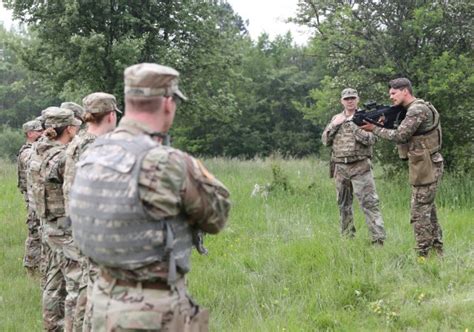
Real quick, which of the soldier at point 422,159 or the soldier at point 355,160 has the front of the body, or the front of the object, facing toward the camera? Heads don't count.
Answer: the soldier at point 355,160

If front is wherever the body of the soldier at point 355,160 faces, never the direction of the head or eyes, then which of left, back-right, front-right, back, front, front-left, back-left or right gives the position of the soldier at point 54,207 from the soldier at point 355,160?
front-right

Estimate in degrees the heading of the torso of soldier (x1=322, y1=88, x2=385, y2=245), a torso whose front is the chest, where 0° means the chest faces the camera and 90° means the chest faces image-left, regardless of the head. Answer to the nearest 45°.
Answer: approximately 0°

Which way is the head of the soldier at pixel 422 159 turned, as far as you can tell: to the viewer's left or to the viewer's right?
to the viewer's left

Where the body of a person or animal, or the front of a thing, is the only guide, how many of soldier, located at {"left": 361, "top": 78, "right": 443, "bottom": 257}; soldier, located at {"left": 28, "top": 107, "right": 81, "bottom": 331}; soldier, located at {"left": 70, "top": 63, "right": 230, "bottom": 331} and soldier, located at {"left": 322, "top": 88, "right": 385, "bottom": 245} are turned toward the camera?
1

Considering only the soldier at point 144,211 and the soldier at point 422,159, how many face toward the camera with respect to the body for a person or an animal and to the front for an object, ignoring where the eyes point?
0

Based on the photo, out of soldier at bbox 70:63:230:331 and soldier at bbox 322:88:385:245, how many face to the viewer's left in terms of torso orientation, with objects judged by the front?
0

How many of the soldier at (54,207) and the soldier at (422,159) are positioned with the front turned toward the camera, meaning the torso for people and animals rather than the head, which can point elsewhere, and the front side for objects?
0

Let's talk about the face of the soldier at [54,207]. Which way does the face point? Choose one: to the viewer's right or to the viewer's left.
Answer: to the viewer's right

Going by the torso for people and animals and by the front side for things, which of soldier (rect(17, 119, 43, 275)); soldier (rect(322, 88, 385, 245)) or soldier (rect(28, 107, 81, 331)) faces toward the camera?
soldier (rect(322, 88, 385, 245))

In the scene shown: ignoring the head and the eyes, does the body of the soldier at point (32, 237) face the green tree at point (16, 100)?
no

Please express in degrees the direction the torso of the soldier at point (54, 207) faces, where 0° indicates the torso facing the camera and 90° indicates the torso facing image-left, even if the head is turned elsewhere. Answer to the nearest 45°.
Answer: approximately 225°

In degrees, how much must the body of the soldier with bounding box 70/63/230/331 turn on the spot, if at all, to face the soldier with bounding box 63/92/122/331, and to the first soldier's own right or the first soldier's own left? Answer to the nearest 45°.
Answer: approximately 45° to the first soldier's own left

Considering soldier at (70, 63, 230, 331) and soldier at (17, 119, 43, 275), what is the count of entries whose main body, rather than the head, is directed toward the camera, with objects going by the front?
0

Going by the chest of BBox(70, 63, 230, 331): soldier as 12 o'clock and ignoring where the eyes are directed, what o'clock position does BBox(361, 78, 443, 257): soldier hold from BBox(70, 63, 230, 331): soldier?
BBox(361, 78, 443, 257): soldier is roughly at 12 o'clock from BBox(70, 63, 230, 331): soldier.

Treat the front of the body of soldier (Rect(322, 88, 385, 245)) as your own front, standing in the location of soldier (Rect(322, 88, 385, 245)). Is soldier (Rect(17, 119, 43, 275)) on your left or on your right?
on your right

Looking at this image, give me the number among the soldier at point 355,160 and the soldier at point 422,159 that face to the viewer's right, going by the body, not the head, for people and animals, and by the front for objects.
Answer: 0

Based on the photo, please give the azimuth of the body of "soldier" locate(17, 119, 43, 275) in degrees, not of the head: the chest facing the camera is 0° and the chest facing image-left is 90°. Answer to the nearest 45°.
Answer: approximately 270°

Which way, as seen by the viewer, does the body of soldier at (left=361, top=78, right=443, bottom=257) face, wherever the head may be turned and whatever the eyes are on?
to the viewer's left

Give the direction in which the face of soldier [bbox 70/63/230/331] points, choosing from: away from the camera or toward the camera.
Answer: away from the camera
